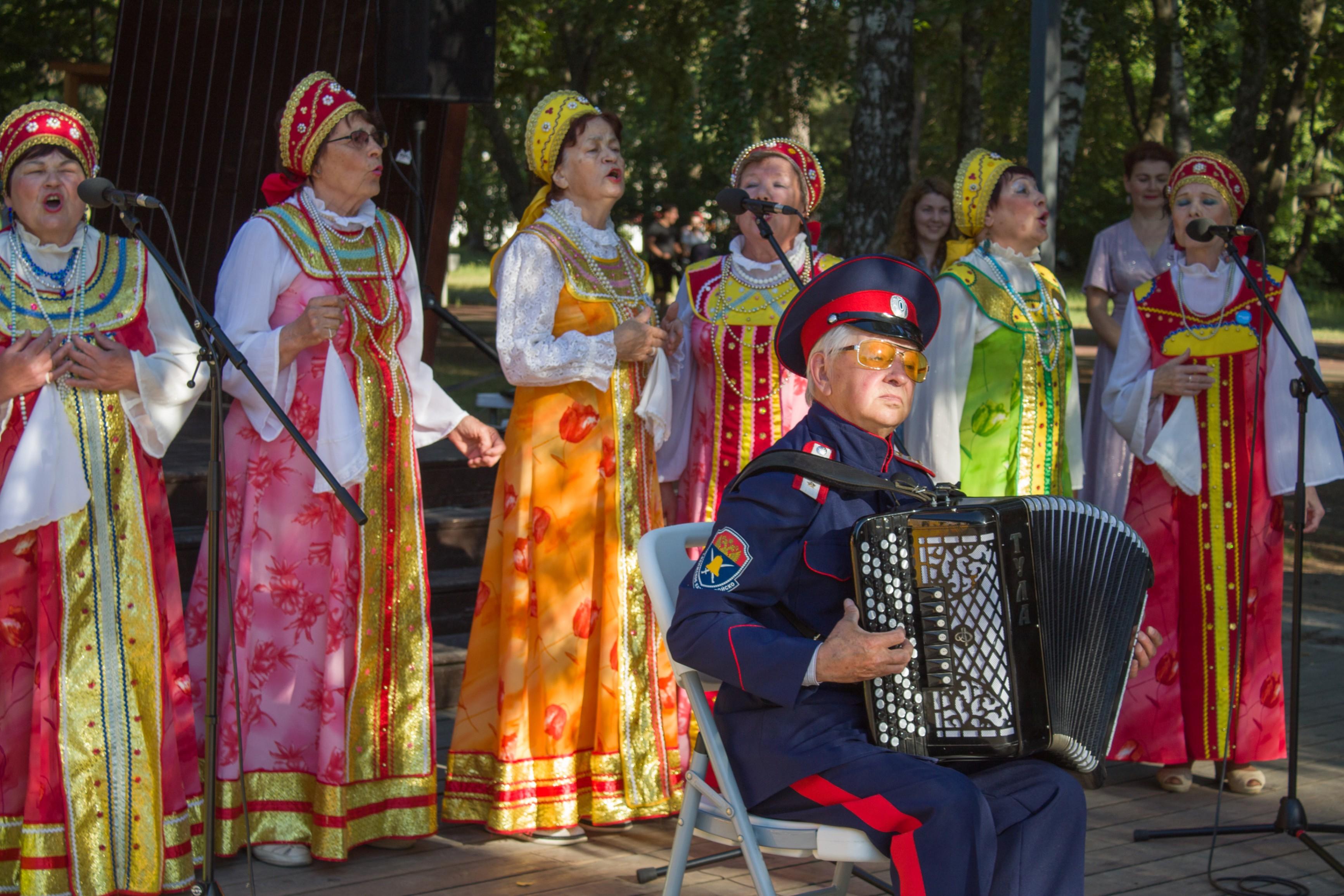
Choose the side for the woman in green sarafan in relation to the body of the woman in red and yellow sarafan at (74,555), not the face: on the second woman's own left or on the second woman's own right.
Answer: on the second woman's own left

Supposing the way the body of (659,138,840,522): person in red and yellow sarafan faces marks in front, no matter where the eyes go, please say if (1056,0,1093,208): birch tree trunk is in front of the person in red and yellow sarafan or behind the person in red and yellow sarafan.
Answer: behind

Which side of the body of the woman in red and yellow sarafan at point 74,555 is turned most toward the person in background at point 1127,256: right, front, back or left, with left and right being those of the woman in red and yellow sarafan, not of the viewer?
left

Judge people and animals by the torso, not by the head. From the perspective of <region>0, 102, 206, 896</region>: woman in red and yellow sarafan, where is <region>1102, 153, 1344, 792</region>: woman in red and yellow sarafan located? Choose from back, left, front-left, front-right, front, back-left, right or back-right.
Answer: left

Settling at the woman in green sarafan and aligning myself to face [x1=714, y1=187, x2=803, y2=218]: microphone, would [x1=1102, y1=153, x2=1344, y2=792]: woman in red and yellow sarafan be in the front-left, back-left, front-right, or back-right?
back-left

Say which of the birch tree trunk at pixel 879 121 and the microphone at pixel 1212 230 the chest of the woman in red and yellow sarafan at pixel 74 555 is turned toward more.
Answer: the microphone

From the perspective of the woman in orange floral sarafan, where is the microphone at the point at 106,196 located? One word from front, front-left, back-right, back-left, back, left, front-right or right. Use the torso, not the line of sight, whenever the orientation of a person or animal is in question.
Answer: right

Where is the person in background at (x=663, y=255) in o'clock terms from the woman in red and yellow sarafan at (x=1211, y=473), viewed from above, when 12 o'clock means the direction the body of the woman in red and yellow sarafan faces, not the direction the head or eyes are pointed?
The person in background is roughly at 5 o'clock from the woman in red and yellow sarafan.

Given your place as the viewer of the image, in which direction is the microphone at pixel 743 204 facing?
facing to the left of the viewer
